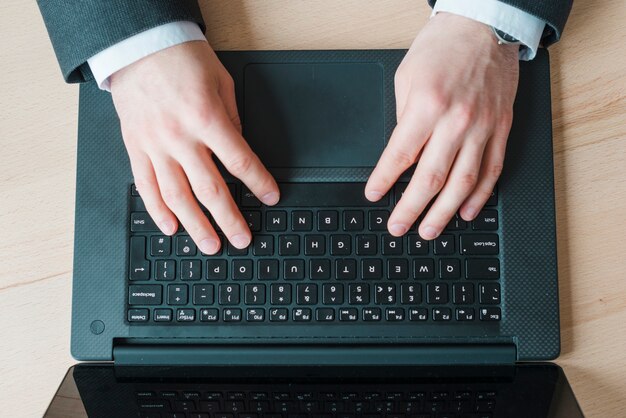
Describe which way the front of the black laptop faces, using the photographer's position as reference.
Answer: facing away from the viewer
